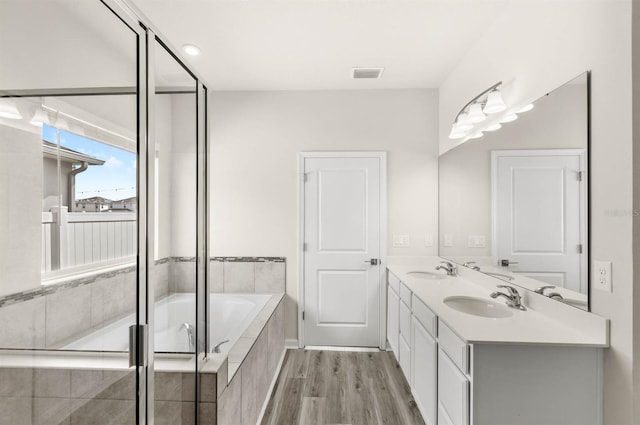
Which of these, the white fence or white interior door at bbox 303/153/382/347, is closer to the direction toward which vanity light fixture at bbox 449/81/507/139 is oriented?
the white fence

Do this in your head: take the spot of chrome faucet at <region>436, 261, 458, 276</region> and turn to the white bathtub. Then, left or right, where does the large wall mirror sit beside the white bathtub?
left

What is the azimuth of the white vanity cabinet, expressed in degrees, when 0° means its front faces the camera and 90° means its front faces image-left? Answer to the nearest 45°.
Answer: approximately 45°

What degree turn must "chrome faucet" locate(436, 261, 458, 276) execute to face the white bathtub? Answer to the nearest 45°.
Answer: approximately 45° to its left

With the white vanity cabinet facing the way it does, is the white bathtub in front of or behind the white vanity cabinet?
in front

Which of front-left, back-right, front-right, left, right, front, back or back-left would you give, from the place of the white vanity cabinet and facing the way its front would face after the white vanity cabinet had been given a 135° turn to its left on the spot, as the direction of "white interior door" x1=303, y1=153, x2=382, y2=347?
back-left

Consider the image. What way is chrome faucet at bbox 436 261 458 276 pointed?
to the viewer's left

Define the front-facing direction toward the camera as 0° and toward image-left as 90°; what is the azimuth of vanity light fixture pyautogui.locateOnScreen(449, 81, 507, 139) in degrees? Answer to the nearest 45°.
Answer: approximately 45°

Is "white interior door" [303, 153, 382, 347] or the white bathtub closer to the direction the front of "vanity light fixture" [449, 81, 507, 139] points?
the white bathtub

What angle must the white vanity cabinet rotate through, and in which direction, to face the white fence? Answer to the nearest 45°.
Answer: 0° — it already faces it

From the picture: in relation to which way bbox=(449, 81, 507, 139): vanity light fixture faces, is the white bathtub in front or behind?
in front
